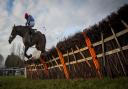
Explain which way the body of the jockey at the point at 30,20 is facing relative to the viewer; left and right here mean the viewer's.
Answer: facing to the left of the viewer
